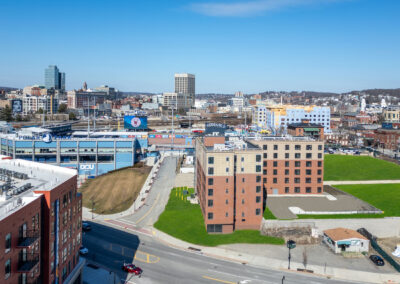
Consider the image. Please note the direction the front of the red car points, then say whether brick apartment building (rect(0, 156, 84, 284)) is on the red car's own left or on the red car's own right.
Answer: on the red car's own right
